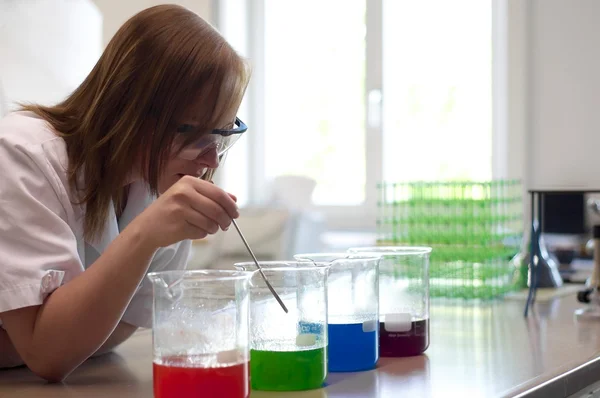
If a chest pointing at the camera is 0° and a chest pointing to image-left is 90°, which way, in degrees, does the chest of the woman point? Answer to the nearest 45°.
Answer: approximately 270°

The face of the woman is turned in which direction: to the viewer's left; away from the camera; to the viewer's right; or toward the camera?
to the viewer's right
